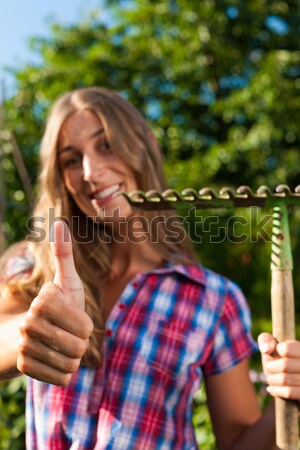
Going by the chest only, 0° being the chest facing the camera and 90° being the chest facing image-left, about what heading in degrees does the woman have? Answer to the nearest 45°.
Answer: approximately 0°
